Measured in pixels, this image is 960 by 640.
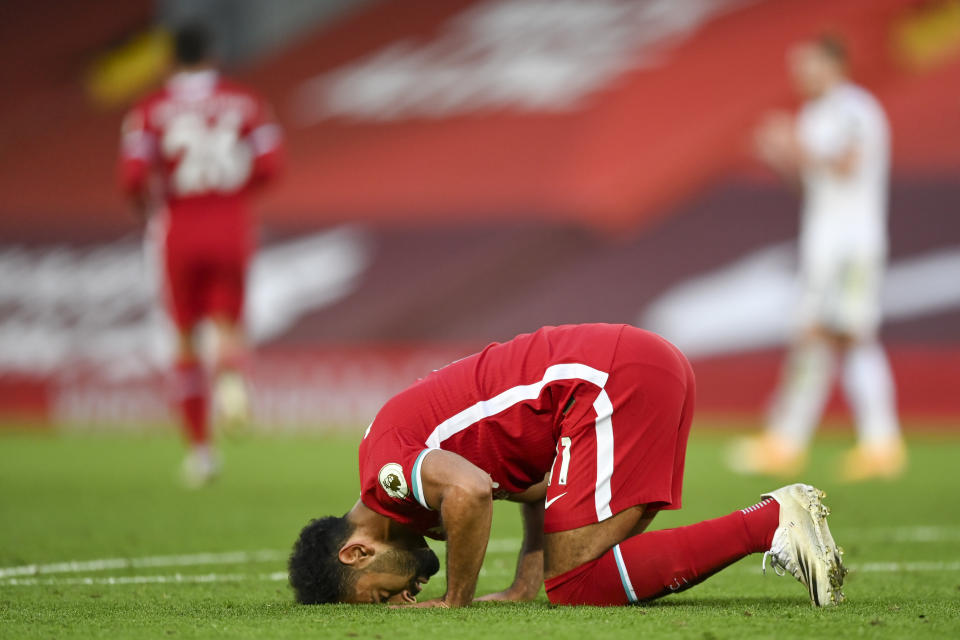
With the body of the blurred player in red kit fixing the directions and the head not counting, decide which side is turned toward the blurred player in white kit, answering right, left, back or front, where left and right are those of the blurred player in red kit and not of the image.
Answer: right

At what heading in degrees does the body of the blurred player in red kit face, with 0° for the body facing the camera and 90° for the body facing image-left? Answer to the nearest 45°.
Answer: approximately 180°

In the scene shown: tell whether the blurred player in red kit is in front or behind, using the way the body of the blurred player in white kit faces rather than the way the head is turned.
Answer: in front

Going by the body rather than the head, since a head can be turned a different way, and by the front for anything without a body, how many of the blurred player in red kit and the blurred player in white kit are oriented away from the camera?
1

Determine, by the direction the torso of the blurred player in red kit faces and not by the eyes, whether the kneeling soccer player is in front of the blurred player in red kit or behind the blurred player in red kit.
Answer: behind

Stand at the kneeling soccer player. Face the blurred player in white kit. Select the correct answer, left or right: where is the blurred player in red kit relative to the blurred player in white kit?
left
